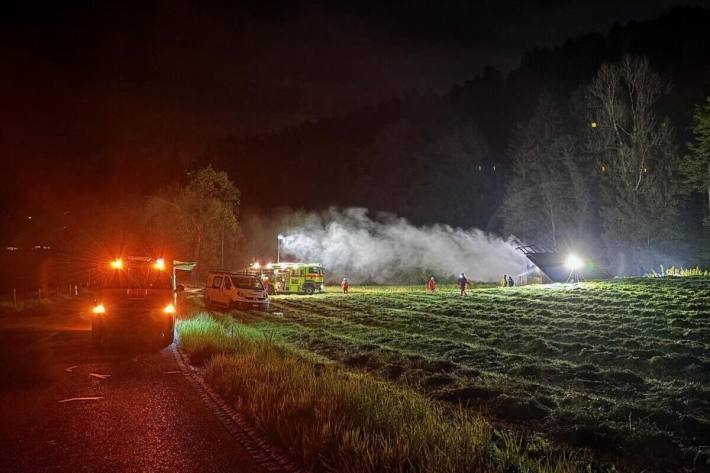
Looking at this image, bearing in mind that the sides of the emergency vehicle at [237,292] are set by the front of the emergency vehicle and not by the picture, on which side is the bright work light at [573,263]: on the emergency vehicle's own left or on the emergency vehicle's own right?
on the emergency vehicle's own left

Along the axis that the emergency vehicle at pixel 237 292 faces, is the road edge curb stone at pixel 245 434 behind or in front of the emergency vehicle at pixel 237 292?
in front

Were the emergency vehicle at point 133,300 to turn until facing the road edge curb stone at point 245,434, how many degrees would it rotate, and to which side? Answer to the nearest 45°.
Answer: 0° — it already faces it

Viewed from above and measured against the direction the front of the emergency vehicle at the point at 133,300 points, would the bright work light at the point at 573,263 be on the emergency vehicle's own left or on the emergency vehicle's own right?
on the emergency vehicle's own left

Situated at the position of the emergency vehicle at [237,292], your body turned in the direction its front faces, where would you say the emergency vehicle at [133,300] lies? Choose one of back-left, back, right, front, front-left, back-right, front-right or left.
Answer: front-right

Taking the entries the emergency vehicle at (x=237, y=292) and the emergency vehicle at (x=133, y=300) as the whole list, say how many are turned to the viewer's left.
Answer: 0

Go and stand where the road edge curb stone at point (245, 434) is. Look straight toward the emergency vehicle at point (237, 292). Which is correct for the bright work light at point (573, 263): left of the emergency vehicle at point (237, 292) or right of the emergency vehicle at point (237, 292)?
right

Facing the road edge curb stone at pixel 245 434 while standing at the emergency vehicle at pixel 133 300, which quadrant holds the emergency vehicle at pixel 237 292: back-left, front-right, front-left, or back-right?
back-left
